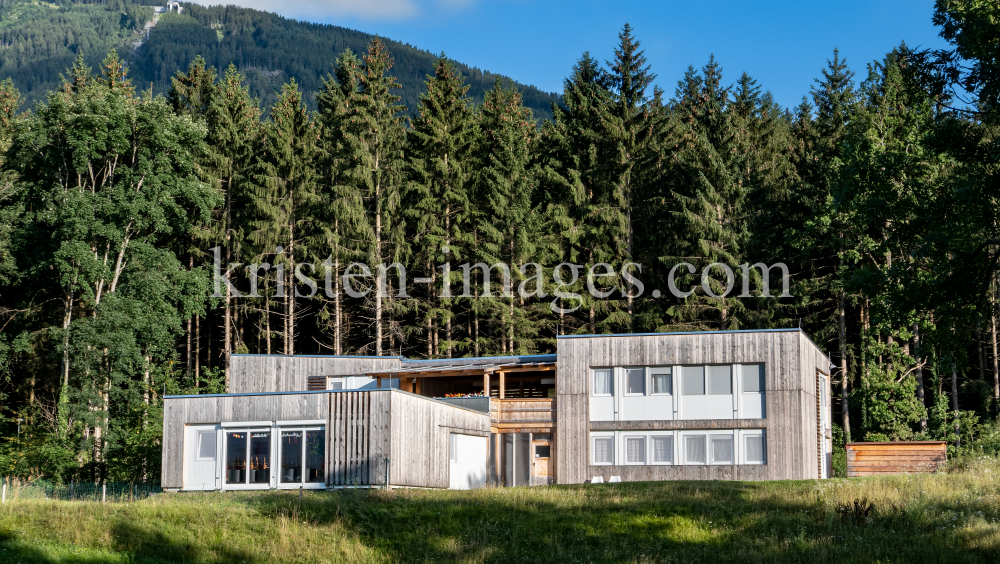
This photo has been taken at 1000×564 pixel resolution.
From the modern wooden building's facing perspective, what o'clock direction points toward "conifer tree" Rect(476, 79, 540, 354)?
The conifer tree is roughly at 6 o'clock from the modern wooden building.

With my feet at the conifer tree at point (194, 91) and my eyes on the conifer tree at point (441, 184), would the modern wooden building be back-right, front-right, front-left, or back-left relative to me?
front-right

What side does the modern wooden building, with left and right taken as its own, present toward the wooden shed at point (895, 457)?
left

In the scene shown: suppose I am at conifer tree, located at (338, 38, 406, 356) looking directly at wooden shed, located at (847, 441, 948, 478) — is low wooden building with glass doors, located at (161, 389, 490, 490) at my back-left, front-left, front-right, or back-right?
front-right

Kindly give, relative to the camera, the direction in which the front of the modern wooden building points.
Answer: facing the viewer

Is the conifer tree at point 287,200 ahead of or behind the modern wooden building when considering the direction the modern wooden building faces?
behind

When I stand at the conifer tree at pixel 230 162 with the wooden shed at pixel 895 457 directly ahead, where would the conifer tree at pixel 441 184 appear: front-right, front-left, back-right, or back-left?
front-left

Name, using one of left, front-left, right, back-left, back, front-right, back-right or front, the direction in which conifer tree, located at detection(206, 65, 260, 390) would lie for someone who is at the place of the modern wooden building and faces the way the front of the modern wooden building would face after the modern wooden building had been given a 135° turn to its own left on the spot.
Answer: left

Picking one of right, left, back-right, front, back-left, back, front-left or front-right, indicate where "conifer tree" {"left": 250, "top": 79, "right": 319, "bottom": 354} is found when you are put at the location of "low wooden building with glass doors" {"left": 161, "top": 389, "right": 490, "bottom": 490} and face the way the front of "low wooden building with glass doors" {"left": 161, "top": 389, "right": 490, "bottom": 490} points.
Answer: back

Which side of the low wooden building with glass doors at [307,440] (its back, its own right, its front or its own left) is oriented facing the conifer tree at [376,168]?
back

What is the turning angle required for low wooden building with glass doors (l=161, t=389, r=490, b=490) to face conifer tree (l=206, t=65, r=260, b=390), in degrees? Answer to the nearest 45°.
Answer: approximately 180°
